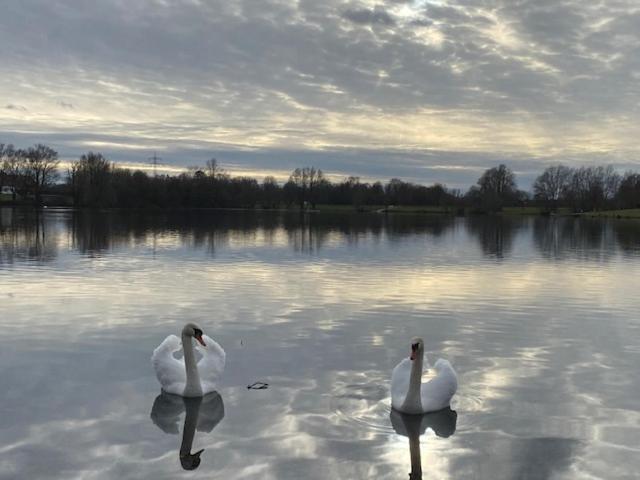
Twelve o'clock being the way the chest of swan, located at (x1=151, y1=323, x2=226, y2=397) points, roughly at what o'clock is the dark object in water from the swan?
The dark object in water is roughly at 9 o'clock from the swan.

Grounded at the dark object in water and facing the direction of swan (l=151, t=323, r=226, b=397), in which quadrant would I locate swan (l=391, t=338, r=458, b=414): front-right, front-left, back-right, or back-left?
back-left

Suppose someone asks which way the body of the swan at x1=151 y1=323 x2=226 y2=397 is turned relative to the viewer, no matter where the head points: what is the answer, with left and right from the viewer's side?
facing the viewer

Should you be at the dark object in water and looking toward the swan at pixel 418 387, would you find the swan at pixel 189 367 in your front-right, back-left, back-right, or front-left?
back-right

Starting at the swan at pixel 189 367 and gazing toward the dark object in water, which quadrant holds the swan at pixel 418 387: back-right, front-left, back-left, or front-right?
front-right

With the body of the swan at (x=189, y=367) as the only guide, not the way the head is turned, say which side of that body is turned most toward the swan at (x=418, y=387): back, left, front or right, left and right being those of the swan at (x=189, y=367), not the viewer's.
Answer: left

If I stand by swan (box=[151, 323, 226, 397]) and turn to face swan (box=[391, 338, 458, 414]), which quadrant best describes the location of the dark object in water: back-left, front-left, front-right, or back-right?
front-left
